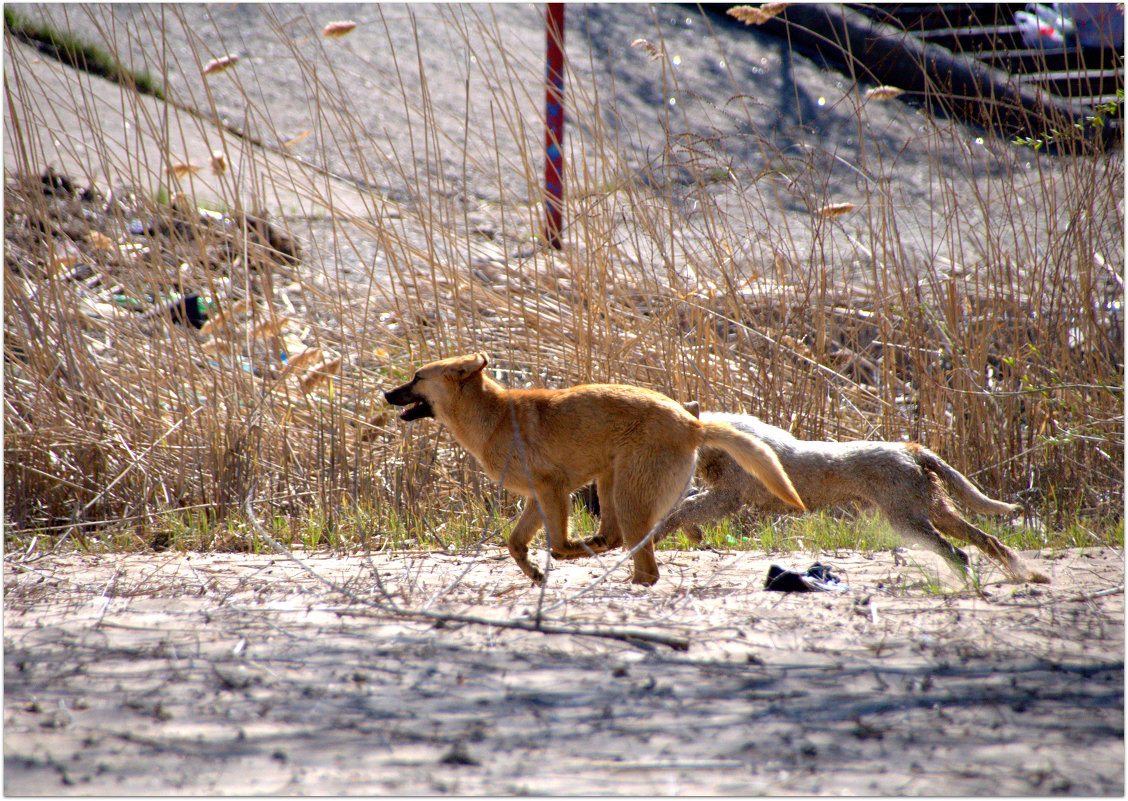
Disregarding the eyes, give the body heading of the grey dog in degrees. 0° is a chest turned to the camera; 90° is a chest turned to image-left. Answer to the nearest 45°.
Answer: approximately 90°

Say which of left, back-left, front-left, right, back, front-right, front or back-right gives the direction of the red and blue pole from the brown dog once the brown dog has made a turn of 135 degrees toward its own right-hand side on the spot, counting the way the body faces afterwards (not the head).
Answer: front-left

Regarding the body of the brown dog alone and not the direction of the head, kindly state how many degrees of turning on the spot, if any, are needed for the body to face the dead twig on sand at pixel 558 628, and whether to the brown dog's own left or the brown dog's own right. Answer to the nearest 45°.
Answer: approximately 90° to the brown dog's own left

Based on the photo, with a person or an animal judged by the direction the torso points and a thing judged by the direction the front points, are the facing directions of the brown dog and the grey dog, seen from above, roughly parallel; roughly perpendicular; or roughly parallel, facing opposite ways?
roughly parallel

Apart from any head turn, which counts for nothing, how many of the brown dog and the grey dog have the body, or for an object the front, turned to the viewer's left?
2

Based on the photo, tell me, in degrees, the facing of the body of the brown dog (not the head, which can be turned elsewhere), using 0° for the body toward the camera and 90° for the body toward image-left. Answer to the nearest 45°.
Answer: approximately 90°

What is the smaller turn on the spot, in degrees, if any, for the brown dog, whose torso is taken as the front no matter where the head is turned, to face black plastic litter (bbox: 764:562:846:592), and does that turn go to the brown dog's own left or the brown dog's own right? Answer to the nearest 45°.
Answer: approximately 135° to the brown dog's own left

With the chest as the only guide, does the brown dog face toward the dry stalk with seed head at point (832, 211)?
no

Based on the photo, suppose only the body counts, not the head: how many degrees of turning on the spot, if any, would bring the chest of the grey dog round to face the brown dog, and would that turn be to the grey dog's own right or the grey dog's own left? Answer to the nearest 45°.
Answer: approximately 45° to the grey dog's own left

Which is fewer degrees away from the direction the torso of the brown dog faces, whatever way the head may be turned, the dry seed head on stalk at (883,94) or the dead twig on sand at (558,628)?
the dead twig on sand
